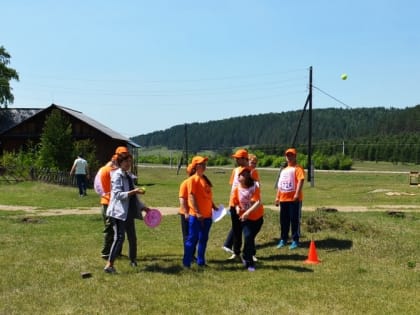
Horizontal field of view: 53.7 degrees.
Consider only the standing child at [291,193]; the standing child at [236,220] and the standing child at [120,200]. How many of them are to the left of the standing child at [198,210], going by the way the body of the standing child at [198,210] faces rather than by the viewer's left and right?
2

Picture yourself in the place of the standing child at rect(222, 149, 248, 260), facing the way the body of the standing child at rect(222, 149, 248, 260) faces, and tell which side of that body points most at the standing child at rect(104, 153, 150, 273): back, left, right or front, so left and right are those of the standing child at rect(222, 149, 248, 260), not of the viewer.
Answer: front

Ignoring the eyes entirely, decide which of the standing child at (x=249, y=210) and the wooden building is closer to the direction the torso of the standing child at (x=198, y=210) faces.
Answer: the standing child

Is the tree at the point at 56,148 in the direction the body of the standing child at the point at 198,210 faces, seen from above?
no

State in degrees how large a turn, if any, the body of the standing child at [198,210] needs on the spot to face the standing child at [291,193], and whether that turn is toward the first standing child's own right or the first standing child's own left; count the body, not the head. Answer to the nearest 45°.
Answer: approximately 90° to the first standing child's own left

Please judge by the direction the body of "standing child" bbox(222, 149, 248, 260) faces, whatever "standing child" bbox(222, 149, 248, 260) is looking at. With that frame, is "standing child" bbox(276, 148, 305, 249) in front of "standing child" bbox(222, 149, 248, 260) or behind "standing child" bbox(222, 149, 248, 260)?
behind

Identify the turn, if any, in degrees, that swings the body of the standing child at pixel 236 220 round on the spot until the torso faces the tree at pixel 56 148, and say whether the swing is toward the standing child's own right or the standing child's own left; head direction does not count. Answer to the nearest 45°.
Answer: approximately 90° to the standing child's own right

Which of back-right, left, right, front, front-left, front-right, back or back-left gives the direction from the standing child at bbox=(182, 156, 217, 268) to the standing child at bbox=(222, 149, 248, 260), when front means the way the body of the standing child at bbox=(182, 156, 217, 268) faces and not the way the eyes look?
left

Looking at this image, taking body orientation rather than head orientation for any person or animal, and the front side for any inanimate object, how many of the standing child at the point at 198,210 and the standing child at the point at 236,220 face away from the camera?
0

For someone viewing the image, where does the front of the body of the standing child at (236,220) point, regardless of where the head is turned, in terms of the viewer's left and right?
facing the viewer and to the left of the viewer
